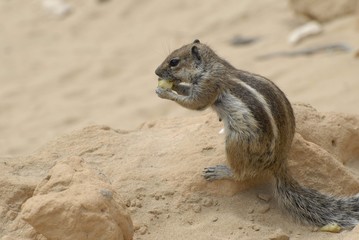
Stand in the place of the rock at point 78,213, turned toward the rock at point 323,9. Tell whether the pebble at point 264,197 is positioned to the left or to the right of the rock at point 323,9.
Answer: right

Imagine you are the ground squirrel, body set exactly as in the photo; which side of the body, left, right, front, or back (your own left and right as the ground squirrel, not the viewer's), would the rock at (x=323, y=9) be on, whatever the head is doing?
right

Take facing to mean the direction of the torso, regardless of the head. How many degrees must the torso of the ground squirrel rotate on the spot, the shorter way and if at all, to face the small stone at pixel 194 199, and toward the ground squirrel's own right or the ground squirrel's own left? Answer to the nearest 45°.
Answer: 0° — it already faces it

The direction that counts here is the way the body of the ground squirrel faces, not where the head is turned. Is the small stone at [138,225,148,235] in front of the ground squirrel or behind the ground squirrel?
in front

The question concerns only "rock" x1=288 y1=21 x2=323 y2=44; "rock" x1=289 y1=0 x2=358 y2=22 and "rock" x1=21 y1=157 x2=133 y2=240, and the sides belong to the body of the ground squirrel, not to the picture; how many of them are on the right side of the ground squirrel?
2

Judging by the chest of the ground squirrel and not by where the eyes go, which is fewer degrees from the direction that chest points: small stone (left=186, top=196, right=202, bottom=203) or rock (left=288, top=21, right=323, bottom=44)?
the small stone

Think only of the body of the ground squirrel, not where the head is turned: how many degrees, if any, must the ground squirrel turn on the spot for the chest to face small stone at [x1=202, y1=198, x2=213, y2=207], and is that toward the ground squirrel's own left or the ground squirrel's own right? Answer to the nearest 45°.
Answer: approximately 45° to the ground squirrel's own left

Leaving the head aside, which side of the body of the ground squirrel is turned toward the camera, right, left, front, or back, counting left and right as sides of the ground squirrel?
left

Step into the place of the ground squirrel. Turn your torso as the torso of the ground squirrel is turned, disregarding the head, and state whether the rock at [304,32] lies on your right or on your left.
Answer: on your right

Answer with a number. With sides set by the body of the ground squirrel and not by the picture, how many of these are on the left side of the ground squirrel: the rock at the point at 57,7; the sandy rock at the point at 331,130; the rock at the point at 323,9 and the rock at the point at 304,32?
0

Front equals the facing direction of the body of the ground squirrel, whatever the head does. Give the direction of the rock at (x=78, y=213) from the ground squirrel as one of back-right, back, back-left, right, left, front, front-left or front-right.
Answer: front-left

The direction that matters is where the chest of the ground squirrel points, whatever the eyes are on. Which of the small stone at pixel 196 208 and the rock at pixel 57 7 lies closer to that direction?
the small stone

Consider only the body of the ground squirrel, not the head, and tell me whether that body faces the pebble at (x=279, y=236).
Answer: no
